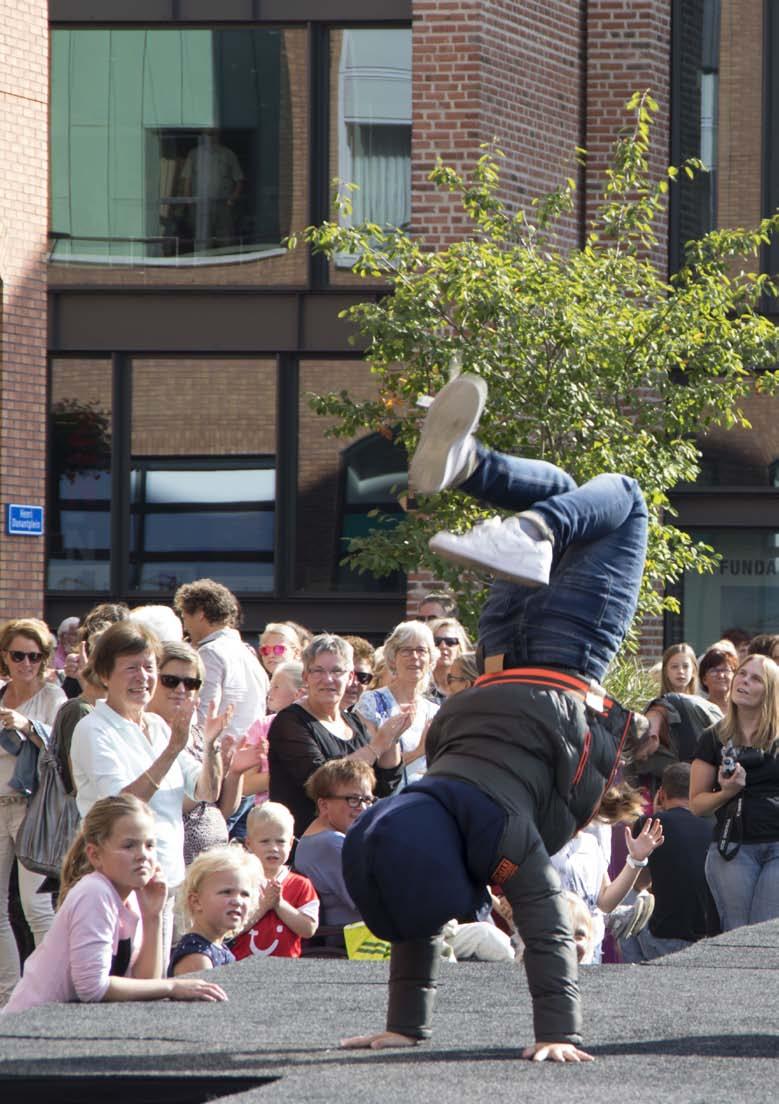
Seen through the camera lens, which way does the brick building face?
facing the viewer

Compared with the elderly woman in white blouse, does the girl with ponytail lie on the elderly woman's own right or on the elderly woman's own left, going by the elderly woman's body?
on the elderly woman's own right

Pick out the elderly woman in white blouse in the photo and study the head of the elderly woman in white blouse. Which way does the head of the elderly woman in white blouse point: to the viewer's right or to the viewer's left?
to the viewer's right

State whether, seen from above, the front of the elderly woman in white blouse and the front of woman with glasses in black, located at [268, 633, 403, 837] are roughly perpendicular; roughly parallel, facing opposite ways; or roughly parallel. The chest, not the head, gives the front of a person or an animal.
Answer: roughly parallel

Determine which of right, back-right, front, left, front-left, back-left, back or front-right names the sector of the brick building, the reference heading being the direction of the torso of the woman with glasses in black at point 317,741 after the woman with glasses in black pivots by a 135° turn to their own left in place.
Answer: front

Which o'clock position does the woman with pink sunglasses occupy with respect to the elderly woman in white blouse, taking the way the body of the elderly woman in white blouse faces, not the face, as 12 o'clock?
The woman with pink sunglasses is roughly at 8 o'clock from the elderly woman in white blouse.

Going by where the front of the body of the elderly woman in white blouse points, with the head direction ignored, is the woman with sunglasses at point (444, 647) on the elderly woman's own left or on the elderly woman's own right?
on the elderly woman's own left

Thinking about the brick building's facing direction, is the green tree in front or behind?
in front

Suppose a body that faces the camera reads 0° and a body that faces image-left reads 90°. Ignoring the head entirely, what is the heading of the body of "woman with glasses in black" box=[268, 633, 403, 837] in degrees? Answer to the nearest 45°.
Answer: approximately 315°

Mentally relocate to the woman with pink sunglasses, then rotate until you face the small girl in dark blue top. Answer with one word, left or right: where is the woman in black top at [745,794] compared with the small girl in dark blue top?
left
